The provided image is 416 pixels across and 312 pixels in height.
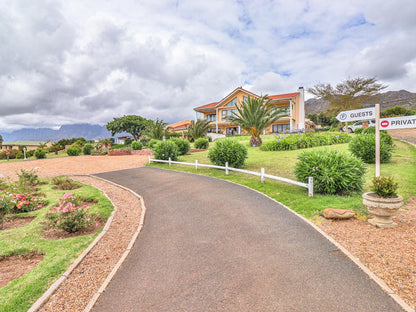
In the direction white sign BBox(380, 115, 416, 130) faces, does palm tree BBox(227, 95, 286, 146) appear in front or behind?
behind

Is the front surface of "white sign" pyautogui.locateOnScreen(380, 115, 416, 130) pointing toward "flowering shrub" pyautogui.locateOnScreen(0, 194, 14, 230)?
no

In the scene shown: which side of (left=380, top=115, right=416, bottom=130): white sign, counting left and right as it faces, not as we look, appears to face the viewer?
front

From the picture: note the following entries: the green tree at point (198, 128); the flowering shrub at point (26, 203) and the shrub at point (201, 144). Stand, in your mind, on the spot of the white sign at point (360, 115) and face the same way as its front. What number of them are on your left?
0

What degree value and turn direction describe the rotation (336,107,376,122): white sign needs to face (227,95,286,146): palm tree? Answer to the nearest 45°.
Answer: approximately 135° to its right

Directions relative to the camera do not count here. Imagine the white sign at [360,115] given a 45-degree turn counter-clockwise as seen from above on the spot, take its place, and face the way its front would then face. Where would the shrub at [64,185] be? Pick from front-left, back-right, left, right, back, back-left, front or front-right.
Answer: back-right

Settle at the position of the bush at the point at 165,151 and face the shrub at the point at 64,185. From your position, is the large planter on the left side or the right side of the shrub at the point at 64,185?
left

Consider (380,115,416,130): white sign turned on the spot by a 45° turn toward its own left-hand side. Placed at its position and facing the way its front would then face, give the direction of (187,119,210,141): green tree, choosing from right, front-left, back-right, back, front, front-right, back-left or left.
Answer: back

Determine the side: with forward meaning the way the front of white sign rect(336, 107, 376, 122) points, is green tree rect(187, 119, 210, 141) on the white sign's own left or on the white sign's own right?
on the white sign's own right

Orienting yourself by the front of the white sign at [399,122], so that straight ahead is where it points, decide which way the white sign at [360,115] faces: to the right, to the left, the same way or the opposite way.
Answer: the same way

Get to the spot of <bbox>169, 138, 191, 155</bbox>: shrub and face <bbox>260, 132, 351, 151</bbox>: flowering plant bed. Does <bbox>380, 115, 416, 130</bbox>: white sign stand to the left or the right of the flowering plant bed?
right

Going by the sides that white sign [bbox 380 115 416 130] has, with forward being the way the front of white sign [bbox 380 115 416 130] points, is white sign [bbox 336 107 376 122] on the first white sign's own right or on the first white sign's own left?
on the first white sign's own right

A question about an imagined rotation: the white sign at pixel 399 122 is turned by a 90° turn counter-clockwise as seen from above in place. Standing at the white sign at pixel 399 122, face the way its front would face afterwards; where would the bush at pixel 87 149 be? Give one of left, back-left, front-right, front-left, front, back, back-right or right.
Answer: back

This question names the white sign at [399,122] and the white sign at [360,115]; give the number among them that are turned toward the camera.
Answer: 2

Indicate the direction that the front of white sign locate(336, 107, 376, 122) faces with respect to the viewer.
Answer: facing the viewer

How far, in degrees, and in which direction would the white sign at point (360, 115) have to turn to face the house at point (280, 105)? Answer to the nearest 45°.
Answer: approximately 180°

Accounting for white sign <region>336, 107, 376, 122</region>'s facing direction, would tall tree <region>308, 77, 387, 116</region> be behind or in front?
behind

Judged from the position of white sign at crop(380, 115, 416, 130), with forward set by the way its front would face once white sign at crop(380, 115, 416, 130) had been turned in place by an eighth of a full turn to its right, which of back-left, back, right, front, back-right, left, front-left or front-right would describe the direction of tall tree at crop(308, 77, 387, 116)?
back-right
